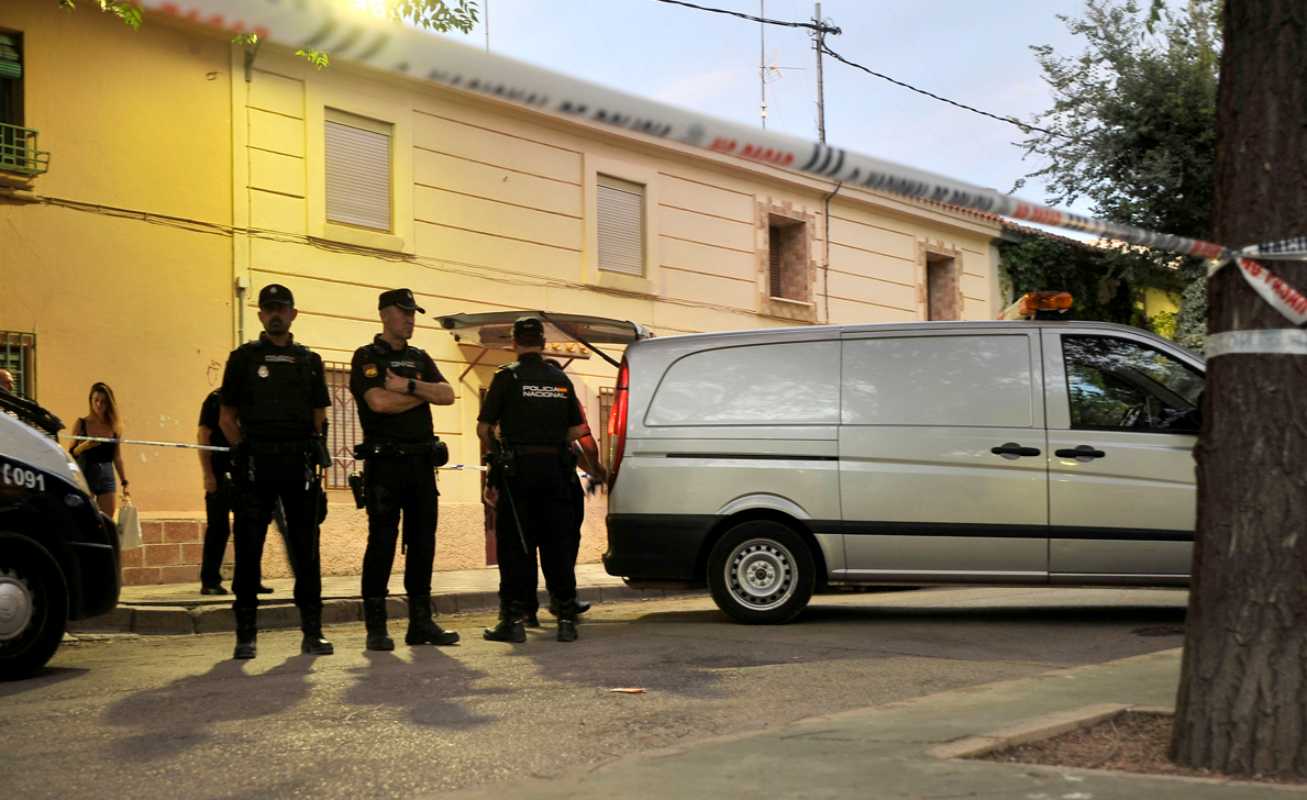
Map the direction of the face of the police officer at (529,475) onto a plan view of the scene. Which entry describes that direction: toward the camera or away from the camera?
away from the camera

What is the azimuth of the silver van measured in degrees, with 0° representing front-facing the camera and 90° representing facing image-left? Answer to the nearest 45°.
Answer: approximately 270°

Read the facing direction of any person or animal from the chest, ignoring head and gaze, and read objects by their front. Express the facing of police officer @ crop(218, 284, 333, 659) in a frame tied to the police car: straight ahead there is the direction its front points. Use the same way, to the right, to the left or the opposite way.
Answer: to the right

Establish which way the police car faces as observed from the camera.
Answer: facing to the right of the viewer

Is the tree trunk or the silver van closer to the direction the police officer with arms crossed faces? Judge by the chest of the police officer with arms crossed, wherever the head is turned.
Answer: the tree trunk

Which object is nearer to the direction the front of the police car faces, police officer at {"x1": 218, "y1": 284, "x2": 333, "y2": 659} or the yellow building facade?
the police officer

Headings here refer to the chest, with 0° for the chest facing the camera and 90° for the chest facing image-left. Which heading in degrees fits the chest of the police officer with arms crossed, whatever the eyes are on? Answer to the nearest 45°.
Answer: approximately 315°

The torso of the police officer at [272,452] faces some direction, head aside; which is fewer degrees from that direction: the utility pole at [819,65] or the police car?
the police car
